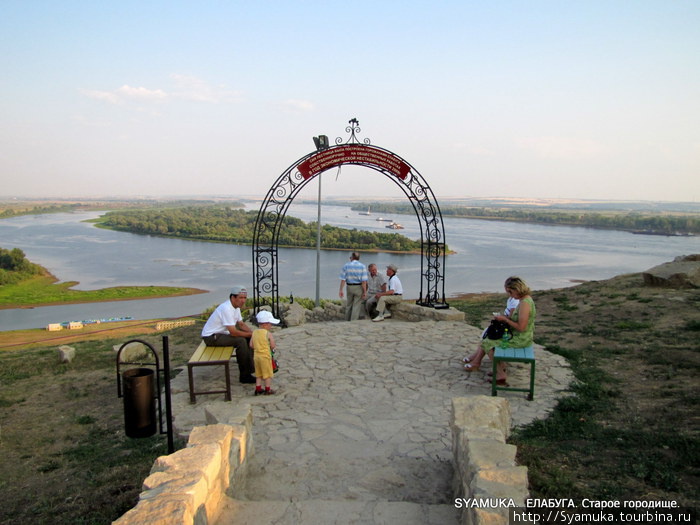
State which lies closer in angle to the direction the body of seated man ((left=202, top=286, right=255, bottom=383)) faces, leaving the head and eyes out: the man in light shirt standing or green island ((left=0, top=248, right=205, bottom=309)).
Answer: the man in light shirt standing

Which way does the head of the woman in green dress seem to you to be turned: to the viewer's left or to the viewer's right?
to the viewer's left

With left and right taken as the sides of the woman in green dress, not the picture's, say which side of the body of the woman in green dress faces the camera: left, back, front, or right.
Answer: left

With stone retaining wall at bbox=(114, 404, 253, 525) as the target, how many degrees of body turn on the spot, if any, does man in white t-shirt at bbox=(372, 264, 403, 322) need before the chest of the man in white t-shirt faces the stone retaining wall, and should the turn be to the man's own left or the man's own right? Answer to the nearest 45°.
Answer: approximately 90° to the man's own left

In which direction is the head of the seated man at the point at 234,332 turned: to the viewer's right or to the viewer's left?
to the viewer's right

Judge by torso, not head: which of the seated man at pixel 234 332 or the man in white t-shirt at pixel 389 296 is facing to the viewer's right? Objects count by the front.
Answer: the seated man

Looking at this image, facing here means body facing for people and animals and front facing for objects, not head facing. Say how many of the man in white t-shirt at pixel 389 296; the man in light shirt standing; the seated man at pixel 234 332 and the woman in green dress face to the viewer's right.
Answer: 1

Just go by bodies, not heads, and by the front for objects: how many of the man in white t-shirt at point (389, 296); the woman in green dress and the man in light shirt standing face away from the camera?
1

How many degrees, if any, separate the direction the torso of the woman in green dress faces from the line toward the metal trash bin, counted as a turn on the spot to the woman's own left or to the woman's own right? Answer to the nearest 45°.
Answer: approximately 45° to the woman's own left

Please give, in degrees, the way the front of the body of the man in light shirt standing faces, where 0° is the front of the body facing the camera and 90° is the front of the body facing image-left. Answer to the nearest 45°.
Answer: approximately 180°

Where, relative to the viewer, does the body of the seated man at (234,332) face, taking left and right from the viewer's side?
facing to the right of the viewer

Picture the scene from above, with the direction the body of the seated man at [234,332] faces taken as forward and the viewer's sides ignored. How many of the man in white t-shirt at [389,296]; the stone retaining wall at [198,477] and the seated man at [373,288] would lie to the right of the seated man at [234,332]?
1

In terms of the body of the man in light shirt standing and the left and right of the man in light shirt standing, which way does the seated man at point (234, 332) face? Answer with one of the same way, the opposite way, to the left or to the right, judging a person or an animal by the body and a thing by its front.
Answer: to the right

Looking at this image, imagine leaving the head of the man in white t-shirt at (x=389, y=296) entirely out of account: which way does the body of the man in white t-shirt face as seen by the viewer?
to the viewer's left
